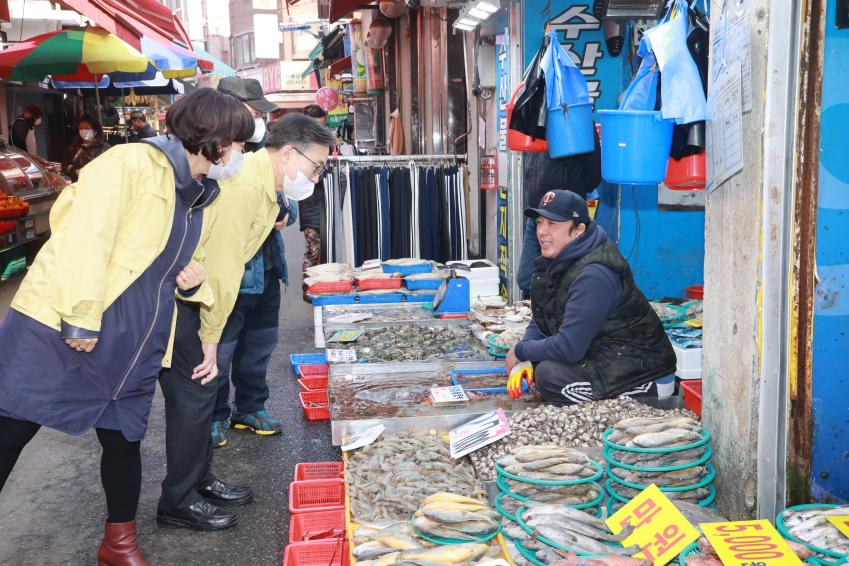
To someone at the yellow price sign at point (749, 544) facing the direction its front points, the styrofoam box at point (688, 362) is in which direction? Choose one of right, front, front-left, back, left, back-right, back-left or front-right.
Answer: back

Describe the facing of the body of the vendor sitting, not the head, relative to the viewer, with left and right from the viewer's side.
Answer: facing to the left of the viewer

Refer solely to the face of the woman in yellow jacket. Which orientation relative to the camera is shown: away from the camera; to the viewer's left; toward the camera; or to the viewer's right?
to the viewer's right

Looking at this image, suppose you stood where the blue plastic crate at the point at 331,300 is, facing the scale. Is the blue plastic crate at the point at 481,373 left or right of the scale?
right

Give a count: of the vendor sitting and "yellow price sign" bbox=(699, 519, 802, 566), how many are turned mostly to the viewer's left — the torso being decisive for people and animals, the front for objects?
1

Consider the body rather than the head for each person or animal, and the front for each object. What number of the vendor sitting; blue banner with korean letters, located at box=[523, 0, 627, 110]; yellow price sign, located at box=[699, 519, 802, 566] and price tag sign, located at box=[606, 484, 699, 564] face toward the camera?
3

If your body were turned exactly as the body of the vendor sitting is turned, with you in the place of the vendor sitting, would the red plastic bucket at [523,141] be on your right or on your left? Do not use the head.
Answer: on your right

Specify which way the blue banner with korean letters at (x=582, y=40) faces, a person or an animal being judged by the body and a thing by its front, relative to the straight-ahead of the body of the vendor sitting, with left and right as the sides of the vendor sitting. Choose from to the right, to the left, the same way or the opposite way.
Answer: to the left

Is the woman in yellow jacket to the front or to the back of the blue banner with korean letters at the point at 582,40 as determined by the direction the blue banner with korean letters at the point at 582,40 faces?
to the front

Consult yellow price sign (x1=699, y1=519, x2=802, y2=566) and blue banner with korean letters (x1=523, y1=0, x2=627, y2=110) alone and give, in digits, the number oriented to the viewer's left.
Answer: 0
